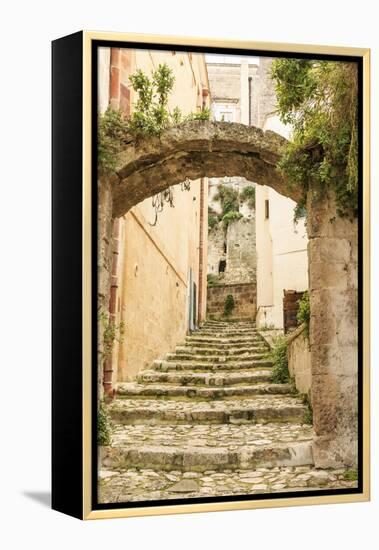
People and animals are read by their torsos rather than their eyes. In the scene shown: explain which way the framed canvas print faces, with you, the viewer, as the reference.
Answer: facing the viewer and to the right of the viewer
